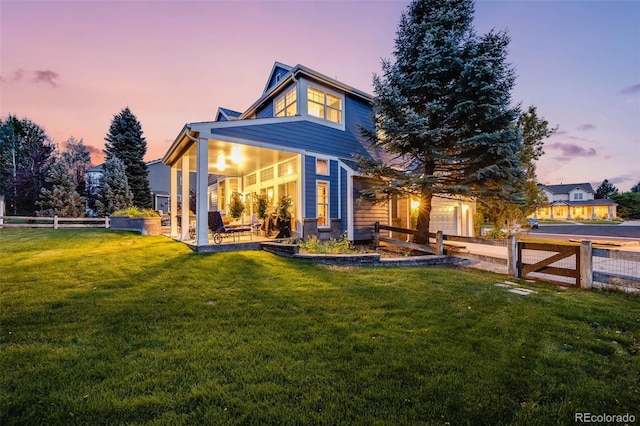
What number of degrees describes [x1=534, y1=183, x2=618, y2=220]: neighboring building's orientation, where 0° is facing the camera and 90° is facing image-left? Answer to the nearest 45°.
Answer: approximately 0°

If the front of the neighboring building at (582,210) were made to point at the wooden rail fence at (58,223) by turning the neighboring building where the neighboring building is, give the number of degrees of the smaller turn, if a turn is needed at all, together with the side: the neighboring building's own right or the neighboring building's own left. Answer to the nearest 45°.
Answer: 0° — it already faces it

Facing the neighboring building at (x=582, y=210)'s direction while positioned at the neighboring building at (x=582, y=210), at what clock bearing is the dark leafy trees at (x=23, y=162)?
The dark leafy trees is roughly at 1 o'clock from the neighboring building.

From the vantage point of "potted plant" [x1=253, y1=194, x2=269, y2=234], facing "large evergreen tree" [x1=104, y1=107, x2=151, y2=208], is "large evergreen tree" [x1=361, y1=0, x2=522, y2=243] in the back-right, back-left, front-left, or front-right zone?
back-right

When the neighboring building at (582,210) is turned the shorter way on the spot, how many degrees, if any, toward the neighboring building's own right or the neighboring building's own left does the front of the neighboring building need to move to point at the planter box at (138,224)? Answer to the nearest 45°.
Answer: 0° — it already faces it

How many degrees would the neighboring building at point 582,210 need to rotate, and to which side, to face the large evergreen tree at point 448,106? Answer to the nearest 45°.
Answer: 0° — it already faces it
